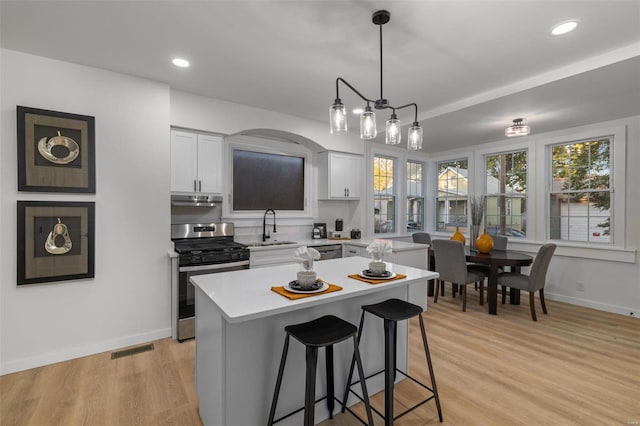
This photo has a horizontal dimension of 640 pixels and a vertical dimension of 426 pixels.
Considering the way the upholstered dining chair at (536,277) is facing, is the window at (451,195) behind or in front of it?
in front

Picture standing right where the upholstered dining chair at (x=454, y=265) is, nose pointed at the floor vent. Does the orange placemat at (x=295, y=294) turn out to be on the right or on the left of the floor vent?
left

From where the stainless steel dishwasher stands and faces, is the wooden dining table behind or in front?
in front

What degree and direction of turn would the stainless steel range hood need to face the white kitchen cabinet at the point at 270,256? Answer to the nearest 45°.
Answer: approximately 90° to its left

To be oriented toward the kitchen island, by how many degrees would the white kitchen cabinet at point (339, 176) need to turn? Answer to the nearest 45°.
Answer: approximately 45° to its right

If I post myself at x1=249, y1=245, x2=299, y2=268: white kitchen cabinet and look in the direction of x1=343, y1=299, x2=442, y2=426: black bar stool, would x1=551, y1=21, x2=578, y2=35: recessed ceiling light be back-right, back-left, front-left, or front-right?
front-left

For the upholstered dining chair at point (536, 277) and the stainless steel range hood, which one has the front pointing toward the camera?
the stainless steel range hood

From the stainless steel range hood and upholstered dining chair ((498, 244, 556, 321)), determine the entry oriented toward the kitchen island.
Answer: the stainless steel range hood

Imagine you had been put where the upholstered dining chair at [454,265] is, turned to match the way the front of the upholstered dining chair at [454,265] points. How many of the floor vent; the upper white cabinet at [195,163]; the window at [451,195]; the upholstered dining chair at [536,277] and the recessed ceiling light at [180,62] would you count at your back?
3

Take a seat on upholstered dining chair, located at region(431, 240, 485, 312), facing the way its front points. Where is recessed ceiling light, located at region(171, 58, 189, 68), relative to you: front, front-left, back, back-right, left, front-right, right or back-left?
back

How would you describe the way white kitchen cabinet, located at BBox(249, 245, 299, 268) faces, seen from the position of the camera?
facing the viewer and to the right of the viewer

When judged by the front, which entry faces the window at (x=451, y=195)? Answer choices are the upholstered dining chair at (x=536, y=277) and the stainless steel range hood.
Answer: the upholstered dining chair

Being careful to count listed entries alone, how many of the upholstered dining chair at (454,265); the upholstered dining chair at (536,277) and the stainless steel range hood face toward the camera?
1

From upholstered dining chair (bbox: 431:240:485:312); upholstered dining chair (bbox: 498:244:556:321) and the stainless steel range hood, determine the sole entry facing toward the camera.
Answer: the stainless steel range hood

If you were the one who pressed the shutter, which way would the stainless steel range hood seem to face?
facing the viewer

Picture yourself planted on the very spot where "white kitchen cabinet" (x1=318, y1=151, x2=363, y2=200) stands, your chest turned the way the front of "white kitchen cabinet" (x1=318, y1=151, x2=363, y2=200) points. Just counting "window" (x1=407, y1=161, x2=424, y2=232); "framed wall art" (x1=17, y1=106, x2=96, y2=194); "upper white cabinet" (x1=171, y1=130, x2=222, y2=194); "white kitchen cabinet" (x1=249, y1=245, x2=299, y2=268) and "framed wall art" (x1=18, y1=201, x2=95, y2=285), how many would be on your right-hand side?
4

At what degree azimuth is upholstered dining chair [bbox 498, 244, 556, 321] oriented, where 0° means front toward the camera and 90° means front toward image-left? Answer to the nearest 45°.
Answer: approximately 135°

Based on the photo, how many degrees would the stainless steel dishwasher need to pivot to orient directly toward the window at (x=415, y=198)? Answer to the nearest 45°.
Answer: approximately 90° to its left
